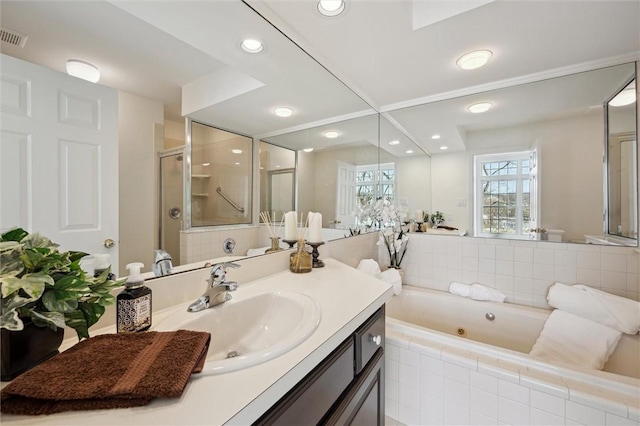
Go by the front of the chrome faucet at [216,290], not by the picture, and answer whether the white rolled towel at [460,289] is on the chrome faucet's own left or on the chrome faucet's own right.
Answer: on the chrome faucet's own left

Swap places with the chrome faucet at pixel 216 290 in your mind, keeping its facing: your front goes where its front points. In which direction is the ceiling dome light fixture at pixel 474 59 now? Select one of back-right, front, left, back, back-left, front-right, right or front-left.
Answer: front-left

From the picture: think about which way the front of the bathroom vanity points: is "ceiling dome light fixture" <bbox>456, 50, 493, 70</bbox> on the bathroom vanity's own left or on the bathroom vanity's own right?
on the bathroom vanity's own left

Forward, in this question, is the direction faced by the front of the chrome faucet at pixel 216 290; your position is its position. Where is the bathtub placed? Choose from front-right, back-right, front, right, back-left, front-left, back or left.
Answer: front-left
